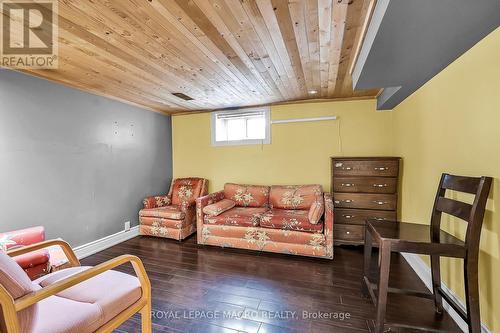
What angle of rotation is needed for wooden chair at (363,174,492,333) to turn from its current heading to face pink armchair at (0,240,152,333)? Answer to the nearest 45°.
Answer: approximately 45° to its left

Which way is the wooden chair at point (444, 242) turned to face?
to the viewer's left

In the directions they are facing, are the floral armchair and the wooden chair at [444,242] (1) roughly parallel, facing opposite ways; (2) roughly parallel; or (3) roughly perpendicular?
roughly perpendicular

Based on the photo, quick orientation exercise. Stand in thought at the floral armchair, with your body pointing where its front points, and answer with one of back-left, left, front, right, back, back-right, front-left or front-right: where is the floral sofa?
left

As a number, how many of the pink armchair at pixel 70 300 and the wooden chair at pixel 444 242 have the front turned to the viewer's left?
1

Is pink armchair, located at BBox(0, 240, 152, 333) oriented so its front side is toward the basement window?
yes

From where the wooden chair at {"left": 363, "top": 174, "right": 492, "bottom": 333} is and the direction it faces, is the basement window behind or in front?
in front

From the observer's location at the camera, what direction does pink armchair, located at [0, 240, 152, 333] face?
facing away from the viewer and to the right of the viewer

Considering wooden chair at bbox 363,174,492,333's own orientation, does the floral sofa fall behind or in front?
in front

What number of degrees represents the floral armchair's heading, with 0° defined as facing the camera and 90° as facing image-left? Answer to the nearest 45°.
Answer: approximately 45°

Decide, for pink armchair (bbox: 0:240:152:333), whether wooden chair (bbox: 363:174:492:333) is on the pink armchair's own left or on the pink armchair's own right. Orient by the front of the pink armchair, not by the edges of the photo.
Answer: on the pink armchair's own right

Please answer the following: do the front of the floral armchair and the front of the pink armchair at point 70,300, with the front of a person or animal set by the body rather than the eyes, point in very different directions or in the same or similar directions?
very different directions
